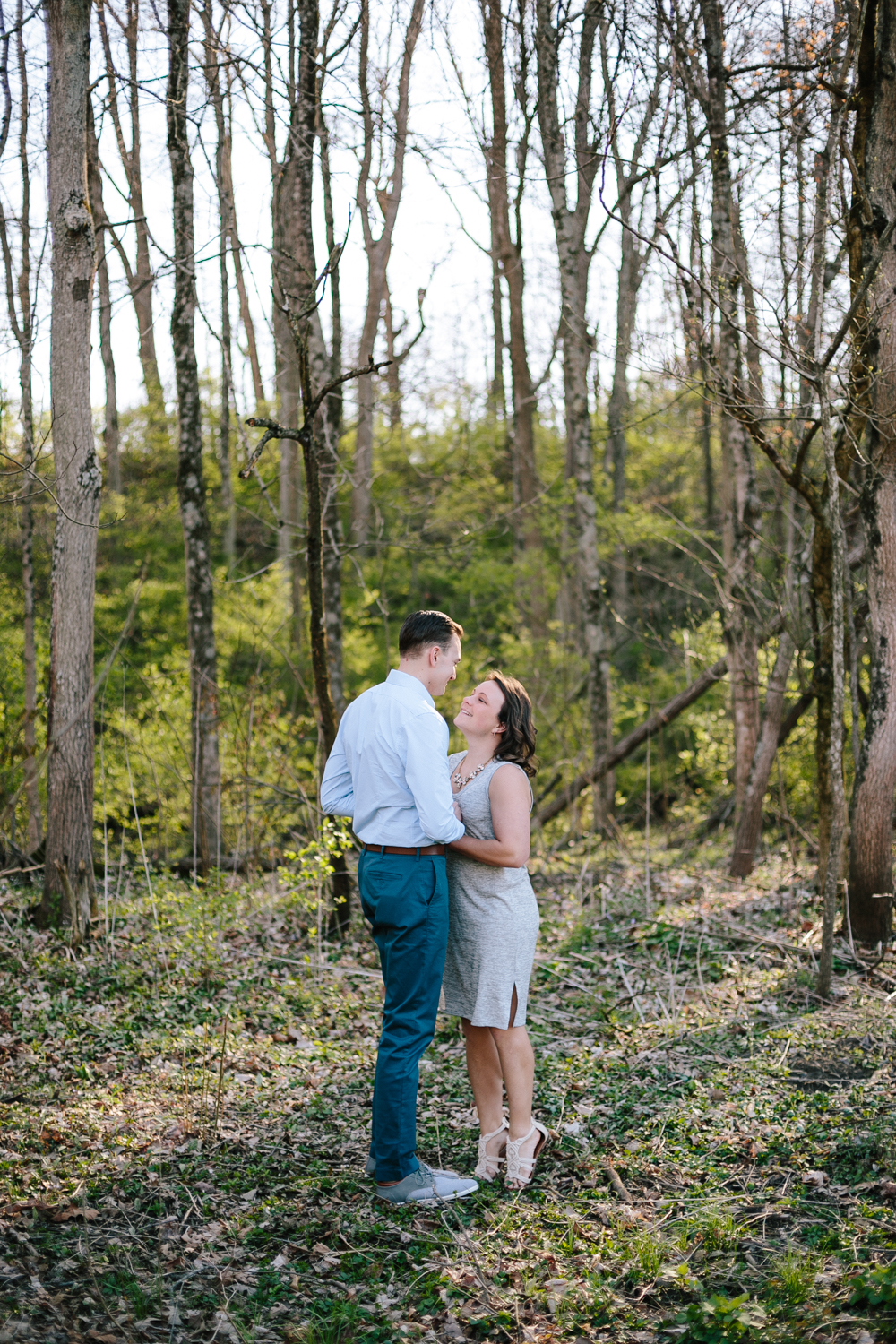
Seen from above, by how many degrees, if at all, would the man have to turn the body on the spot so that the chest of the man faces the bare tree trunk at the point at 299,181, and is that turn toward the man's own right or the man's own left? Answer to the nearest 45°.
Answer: approximately 45° to the man's own left

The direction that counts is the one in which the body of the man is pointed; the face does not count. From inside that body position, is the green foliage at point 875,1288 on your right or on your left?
on your right

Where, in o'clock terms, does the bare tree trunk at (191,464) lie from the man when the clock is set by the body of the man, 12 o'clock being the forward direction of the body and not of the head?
The bare tree trunk is roughly at 10 o'clock from the man.

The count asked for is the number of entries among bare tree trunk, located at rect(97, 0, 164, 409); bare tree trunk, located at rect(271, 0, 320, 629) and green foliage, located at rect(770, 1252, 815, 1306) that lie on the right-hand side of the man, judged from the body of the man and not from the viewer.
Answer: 1

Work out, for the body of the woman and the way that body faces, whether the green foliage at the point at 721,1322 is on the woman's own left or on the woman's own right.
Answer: on the woman's own left

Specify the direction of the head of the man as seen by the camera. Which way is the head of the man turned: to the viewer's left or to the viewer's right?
to the viewer's right

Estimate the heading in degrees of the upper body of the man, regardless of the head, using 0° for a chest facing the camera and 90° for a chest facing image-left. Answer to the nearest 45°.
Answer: approximately 225°

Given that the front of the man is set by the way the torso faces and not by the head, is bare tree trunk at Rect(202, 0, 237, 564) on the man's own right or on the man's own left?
on the man's own left

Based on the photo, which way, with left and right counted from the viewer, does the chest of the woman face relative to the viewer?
facing the viewer and to the left of the viewer

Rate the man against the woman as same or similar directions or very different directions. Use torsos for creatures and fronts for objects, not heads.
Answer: very different directions
